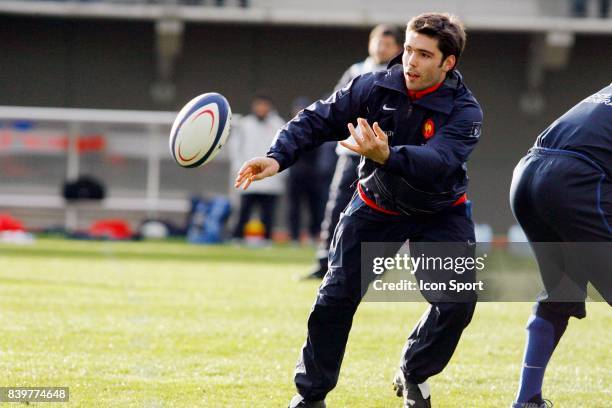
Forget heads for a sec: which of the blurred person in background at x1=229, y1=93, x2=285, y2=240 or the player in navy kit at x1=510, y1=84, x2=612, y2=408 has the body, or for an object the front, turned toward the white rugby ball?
the blurred person in background at x1=229, y1=93, x2=285, y2=240

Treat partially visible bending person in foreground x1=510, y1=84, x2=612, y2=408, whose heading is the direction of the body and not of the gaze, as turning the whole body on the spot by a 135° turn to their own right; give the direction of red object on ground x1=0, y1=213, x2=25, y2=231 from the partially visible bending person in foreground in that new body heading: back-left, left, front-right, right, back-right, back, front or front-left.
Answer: back-right

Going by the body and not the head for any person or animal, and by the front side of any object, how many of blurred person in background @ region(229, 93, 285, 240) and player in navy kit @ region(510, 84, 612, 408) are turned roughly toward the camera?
1

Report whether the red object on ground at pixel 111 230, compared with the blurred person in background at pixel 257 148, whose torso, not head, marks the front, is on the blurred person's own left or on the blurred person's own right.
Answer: on the blurred person's own right

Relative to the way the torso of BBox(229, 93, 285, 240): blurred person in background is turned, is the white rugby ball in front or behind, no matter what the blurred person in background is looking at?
in front

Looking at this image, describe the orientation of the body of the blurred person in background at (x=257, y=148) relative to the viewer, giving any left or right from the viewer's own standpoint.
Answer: facing the viewer

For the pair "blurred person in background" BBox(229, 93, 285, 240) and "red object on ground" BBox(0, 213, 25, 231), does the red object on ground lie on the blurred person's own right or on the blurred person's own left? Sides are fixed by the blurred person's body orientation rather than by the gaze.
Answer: on the blurred person's own right
